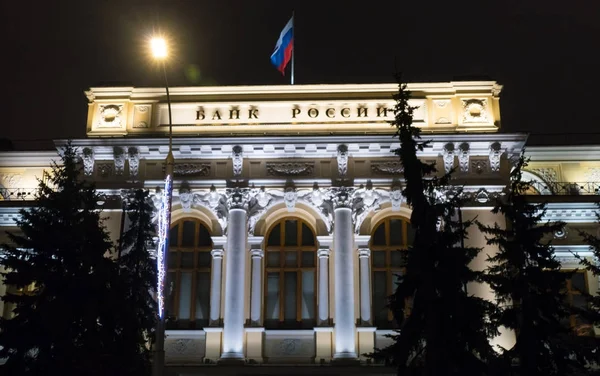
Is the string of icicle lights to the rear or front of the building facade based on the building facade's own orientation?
to the front

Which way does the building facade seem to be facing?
toward the camera

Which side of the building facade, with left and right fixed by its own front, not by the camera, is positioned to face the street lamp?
front

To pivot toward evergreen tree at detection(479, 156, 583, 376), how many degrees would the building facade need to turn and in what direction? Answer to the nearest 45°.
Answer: approximately 45° to its left

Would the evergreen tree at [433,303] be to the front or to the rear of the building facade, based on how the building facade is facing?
to the front
